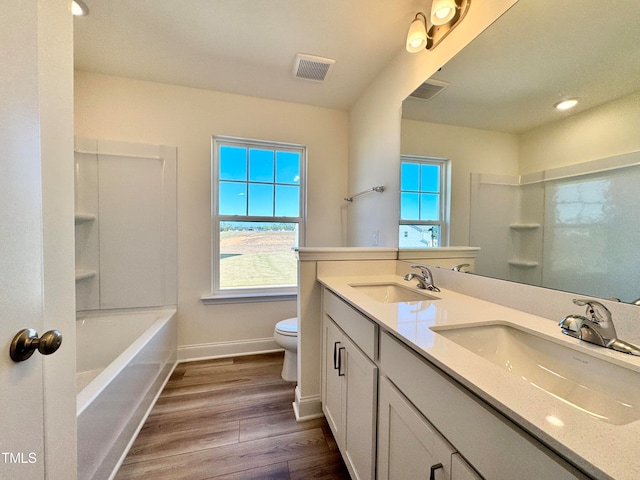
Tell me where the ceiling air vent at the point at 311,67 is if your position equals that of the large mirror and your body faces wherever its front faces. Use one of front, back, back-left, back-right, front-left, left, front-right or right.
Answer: front-right

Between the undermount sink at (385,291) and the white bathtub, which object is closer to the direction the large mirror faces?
the white bathtub

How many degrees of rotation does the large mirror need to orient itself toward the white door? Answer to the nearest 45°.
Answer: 0° — it already faces it

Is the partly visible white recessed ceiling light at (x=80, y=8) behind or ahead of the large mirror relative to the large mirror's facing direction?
ahead

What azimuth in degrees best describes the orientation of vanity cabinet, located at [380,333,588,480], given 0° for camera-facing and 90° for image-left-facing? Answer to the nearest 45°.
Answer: approximately 45°

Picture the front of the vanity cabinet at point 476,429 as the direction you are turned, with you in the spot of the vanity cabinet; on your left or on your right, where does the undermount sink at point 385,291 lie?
on your right

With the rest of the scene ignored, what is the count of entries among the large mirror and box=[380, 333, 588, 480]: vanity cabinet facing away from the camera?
0

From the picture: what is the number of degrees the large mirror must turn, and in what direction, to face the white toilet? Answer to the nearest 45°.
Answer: approximately 45° to its right

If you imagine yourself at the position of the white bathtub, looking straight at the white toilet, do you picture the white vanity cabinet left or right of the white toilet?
right
